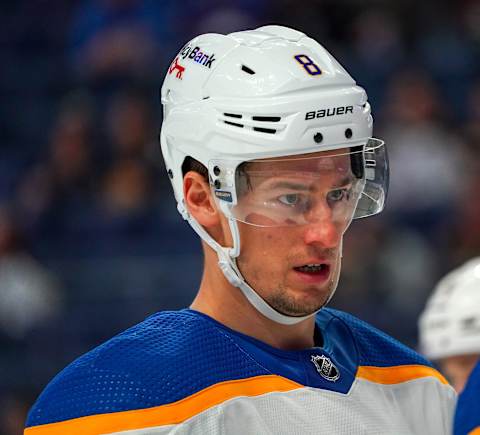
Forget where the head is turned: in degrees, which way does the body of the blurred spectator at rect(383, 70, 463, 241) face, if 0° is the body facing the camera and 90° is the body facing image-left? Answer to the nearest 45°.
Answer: approximately 0°

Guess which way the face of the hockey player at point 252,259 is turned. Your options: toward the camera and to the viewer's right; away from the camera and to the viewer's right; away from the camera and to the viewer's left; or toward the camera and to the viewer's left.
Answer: toward the camera and to the viewer's right

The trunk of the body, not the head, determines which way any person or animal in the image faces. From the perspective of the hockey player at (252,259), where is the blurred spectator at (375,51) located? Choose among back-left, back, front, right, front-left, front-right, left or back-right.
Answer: back-left

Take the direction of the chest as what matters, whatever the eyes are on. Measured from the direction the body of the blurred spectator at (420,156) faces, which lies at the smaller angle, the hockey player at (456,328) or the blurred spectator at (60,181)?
the hockey player

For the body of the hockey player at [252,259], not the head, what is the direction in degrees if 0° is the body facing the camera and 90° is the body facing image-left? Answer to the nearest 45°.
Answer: approximately 315°

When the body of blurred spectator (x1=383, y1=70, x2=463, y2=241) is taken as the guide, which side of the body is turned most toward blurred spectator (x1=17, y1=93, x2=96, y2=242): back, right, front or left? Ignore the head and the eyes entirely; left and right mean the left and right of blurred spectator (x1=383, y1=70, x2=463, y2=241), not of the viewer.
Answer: right

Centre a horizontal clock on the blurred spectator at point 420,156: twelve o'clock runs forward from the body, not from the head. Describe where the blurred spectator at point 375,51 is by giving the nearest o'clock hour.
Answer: the blurred spectator at point 375,51 is roughly at 5 o'clock from the blurred spectator at point 420,156.

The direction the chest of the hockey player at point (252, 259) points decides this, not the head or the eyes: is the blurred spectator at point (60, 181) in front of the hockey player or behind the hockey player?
behind

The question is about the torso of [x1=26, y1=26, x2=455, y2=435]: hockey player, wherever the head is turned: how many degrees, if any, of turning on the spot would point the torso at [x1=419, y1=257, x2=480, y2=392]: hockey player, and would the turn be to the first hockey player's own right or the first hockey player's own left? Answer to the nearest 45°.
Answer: approximately 90° to the first hockey player's own left
